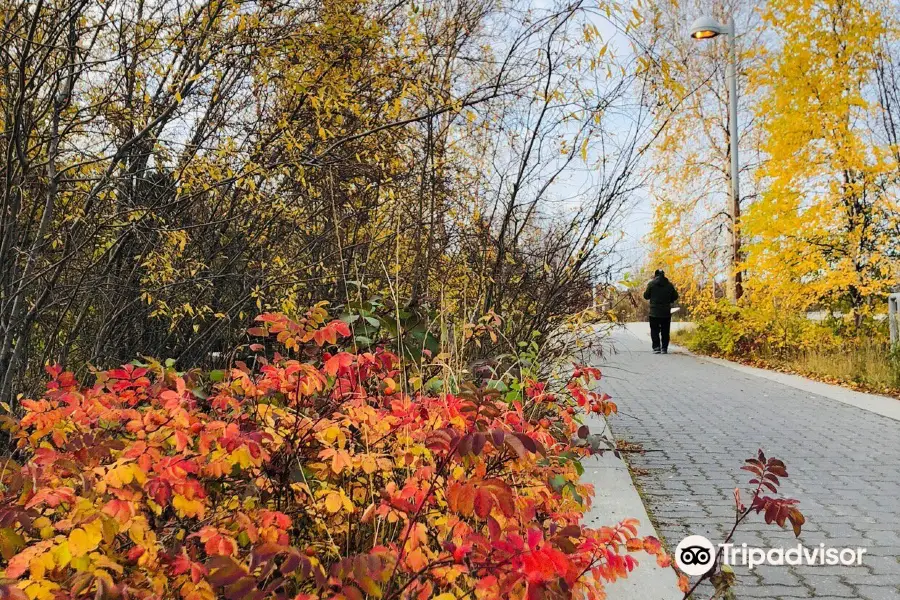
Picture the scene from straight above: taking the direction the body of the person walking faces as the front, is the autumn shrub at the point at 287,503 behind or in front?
behind

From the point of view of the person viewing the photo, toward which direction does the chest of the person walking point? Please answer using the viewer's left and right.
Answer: facing away from the viewer

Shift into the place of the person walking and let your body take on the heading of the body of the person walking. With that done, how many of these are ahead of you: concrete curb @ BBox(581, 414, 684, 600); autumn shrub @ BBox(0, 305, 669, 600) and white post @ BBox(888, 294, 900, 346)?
0

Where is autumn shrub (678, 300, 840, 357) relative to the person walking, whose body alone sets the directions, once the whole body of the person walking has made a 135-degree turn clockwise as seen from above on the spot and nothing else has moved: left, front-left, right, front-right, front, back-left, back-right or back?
front

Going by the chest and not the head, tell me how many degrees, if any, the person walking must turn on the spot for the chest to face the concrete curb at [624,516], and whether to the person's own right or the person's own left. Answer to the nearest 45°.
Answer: approximately 180°

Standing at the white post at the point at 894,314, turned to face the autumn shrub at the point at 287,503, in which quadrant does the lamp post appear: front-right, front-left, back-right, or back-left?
back-right
